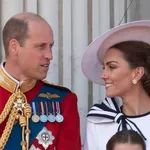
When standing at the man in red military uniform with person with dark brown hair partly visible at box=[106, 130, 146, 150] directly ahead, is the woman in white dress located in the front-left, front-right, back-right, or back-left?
front-left

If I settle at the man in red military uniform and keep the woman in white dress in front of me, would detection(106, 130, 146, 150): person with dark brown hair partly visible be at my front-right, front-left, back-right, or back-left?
front-right

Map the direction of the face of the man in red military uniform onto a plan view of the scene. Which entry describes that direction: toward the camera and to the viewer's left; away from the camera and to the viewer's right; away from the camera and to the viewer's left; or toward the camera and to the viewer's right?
toward the camera and to the viewer's right

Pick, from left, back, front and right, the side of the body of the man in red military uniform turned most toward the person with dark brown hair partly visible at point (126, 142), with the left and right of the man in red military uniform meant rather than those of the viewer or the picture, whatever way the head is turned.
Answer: left
